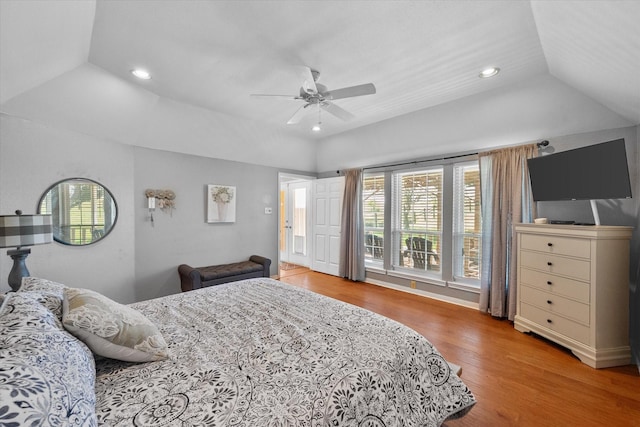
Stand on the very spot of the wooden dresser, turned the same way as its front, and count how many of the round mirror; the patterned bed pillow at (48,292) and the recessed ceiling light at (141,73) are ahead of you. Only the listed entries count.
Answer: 3

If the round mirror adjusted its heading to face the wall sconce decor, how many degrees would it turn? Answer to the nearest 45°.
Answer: approximately 90° to its left

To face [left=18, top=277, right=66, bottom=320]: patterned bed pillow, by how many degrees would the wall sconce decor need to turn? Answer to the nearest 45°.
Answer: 0° — it already faces it

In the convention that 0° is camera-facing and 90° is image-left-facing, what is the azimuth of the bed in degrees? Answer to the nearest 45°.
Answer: approximately 225°

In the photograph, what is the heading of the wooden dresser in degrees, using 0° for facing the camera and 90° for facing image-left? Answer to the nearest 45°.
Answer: approximately 45°

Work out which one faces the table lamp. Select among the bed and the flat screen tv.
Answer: the flat screen tv

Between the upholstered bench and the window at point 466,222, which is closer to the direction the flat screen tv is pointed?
the upholstered bench

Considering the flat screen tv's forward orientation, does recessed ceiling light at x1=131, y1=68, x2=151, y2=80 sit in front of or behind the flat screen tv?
in front

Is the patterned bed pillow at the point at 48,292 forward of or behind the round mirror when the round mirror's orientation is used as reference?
forward
